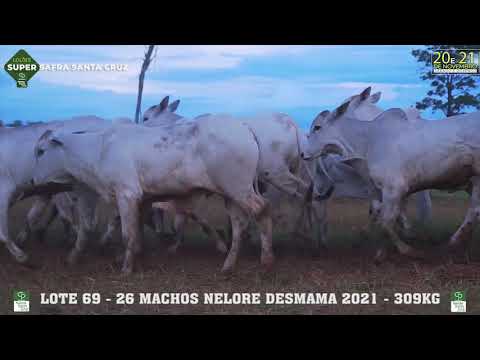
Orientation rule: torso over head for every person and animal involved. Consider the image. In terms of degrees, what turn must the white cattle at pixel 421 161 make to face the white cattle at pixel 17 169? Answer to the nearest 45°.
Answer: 0° — it already faces it

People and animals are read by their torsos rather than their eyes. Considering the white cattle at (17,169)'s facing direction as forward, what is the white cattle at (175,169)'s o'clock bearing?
the white cattle at (175,169) is roughly at 7 o'clock from the white cattle at (17,169).

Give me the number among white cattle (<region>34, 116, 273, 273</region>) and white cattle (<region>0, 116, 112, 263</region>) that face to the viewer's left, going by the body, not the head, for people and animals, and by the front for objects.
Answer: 2

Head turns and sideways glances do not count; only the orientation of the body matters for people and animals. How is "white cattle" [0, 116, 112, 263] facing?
to the viewer's left

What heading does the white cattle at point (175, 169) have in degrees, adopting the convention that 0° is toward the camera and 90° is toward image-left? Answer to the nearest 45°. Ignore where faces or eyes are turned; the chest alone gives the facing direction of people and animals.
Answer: approximately 90°

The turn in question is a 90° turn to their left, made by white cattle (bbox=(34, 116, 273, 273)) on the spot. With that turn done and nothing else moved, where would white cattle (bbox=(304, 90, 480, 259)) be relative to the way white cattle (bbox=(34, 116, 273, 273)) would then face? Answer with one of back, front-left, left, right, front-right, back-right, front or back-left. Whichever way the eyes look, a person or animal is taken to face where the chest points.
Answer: left

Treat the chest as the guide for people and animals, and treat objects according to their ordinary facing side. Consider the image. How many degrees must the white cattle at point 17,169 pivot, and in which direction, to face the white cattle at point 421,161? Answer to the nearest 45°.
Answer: approximately 135° to its left

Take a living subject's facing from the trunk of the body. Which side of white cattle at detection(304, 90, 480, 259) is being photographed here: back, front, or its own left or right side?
left
